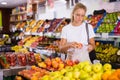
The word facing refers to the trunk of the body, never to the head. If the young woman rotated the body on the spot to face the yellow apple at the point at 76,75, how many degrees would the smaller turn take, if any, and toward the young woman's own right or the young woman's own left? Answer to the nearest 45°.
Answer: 0° — they already face it

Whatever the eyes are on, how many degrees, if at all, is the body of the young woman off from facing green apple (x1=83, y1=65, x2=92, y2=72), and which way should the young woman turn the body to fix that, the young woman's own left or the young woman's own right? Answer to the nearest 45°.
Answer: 0° — they already face it

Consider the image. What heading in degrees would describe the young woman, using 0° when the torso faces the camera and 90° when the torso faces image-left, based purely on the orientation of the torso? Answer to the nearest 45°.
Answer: approximately 0°
